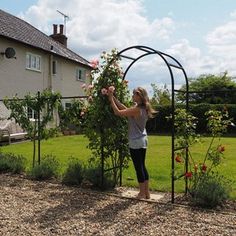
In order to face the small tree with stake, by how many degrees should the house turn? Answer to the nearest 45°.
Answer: approximately 45° to its right

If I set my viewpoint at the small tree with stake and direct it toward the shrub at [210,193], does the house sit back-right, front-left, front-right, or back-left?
back-left

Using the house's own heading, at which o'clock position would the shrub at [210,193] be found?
The shrub is roughly at 1 o'clock from the house.

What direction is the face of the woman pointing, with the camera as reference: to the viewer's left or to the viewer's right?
to the viewer's left

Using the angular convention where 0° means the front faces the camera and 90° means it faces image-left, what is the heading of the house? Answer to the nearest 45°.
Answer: approximately 315°

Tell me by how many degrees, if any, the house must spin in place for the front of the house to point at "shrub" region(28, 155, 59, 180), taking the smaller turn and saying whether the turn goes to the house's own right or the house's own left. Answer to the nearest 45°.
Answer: approximately 45° to the house's own right
